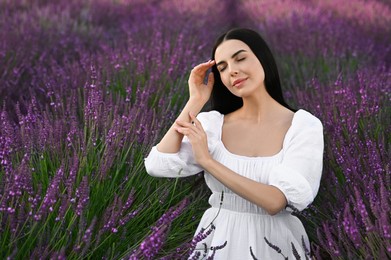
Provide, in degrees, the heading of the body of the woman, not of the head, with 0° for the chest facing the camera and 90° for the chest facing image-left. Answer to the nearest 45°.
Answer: approximately 0°
